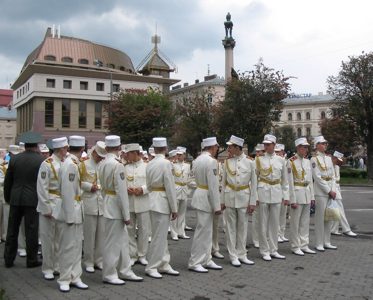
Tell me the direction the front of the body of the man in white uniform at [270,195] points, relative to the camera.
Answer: toward the camera

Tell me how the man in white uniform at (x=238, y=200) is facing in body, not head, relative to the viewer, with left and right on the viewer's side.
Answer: facing the viewer

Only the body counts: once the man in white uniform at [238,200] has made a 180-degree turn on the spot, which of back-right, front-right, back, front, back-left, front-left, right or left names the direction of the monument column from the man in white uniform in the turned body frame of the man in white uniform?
front
